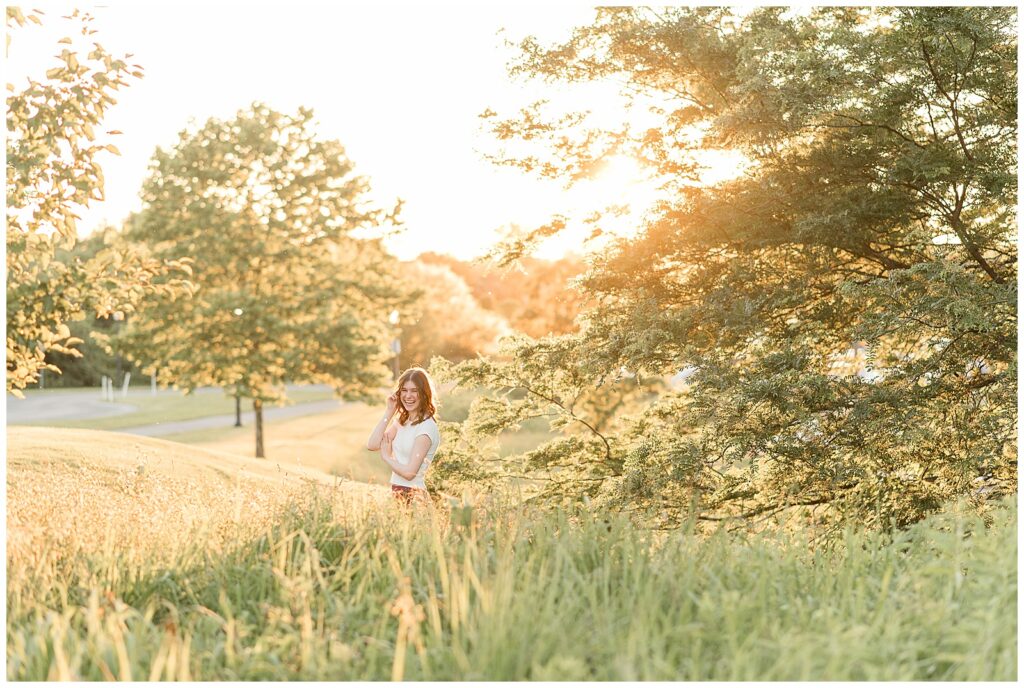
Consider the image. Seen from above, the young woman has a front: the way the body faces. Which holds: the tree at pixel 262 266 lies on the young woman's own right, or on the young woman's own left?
on the young woman's own right

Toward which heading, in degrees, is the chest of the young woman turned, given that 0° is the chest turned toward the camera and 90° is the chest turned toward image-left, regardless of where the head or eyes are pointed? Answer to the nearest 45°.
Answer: approximately 45°

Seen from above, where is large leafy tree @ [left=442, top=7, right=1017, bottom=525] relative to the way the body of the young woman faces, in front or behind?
behind

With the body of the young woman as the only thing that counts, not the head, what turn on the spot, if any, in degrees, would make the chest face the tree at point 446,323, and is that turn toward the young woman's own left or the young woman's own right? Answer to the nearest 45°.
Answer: approximately 135° to the young woman's own right
